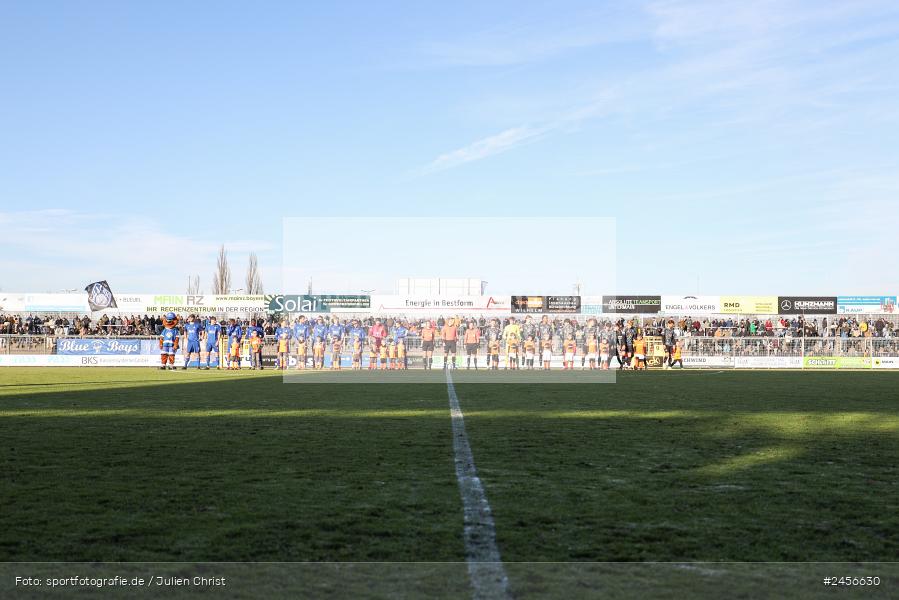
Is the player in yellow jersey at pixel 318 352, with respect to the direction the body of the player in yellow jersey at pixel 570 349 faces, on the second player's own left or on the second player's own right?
on the second player's own right

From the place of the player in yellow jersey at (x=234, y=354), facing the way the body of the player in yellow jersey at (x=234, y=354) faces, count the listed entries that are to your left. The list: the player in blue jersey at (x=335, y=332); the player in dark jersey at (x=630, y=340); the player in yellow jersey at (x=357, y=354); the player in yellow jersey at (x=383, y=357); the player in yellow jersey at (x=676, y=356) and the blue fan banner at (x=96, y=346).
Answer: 5

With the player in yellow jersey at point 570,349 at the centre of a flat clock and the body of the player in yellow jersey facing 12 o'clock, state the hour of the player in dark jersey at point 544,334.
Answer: The player in dark jersey is roughly at 3 o'clock from the player in yellow jersey.

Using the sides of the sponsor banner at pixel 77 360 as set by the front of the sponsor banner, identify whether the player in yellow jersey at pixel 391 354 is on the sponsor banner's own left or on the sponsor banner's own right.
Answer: on the sponsor banner's own left

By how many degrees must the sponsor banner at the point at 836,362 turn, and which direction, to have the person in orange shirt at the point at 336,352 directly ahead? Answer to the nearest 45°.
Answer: approximately 45° to its right

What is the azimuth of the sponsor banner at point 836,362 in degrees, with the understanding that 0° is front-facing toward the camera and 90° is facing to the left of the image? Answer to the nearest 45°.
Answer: approximately 0°
